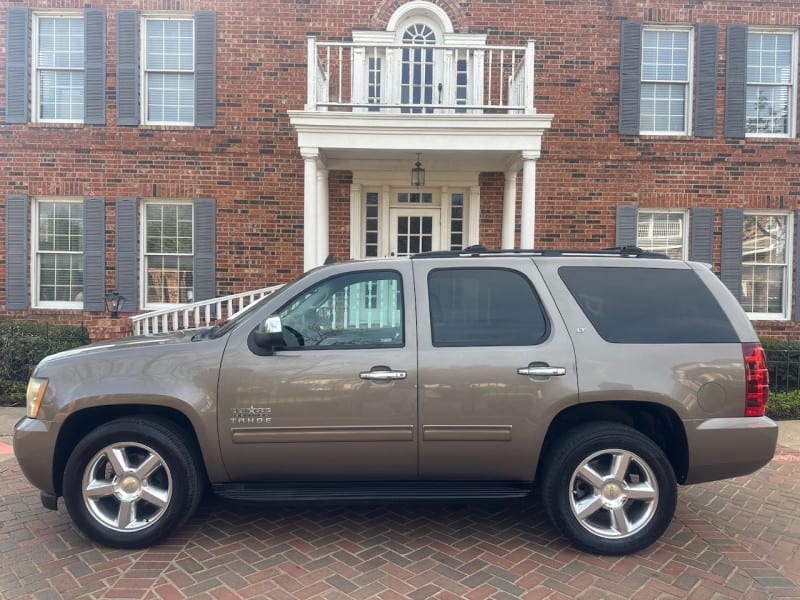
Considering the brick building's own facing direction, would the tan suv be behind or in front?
in front

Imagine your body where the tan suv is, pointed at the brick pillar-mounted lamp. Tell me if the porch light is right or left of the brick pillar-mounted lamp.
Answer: right

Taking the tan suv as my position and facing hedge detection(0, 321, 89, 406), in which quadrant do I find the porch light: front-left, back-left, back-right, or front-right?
front-right

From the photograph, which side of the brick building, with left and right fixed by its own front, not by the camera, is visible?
front

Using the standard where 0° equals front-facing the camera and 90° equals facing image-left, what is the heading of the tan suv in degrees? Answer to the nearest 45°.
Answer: approximately 90°

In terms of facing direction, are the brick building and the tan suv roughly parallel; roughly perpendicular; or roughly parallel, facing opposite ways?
roughly perpendicular

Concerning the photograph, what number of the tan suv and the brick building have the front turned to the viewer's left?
1

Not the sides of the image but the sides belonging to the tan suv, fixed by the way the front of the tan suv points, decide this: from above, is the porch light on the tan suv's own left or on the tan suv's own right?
on the tan suv's own right

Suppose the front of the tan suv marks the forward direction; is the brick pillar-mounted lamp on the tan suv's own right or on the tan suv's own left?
on the tan suv's own right

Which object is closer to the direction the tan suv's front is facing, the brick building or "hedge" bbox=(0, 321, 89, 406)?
the hedge
